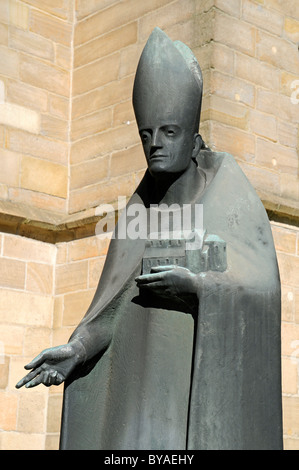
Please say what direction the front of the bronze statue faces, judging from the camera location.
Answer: facing the viewer and to the left of the viewer
